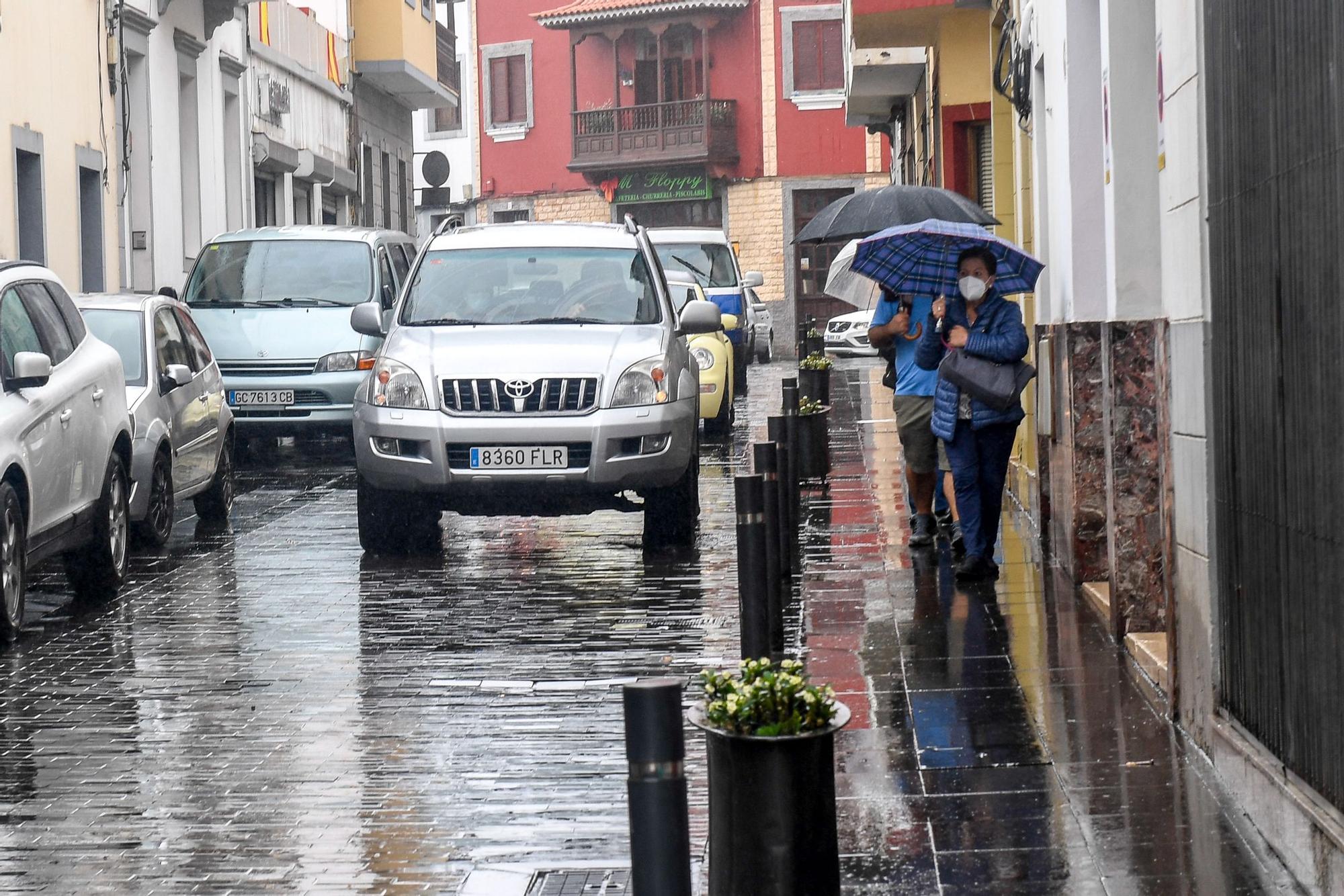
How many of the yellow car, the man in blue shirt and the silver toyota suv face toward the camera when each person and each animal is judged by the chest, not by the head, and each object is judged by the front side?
3

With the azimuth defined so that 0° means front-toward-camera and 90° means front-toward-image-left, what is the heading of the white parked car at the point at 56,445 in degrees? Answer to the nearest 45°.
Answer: approximately 45°

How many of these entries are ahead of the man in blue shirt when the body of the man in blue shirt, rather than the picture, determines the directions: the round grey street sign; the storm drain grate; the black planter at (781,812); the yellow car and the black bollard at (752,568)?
3

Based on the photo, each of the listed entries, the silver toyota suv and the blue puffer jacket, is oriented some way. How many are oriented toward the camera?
2

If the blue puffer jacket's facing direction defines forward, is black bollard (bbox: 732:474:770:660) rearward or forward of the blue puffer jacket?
forward

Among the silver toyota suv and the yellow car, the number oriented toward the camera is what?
2

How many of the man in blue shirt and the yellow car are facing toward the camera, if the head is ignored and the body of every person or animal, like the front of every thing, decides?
2

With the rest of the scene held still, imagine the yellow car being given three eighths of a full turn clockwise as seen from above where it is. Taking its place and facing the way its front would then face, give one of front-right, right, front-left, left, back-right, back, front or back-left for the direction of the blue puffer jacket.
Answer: back-left

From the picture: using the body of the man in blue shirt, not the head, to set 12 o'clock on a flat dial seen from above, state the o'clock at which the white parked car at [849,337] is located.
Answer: The white parked car is roughly at 6 o'clock from the man in blue shirt.

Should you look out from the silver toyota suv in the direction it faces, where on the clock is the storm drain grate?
The storm drain grate is roughly at 12 o'clock from the silver toyota suv.

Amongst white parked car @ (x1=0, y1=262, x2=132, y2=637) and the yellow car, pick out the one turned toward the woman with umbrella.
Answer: the yellow car

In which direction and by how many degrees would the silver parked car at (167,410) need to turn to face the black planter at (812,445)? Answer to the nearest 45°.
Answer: approximately 135° to its left

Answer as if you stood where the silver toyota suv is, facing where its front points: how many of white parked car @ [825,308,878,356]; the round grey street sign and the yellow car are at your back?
3

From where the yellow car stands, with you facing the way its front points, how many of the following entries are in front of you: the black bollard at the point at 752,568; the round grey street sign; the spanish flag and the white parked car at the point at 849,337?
1

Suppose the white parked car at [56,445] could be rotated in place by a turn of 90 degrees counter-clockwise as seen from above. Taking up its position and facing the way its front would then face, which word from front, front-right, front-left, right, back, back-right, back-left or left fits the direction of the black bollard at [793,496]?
front-left

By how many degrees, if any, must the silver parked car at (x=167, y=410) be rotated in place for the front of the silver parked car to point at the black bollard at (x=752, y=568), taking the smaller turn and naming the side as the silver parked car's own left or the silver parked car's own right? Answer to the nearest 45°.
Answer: approximately 45° to the silver parked car's own left
